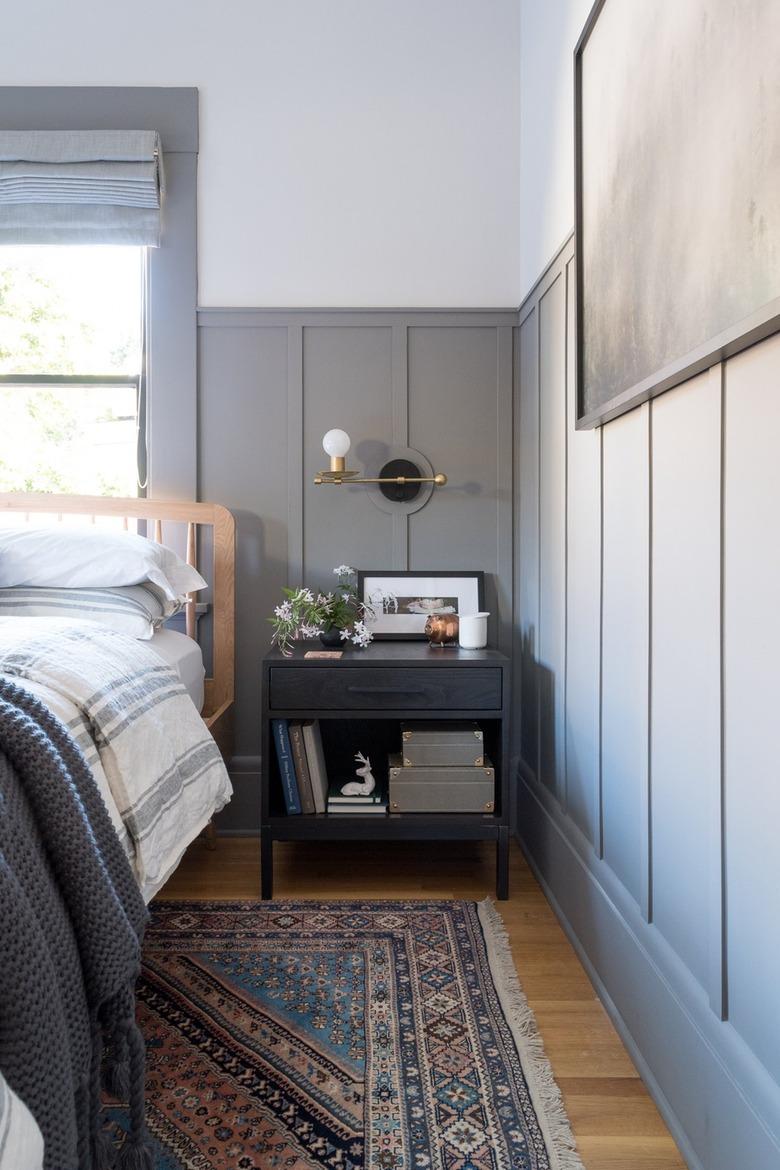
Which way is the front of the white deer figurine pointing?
to the viewer's right

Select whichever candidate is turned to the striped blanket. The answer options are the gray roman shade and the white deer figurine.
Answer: the gray roman shade

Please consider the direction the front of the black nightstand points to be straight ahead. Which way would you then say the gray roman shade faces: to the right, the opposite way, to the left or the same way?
the same way

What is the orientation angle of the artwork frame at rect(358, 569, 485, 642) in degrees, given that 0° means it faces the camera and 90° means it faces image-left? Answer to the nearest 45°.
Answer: approximately 0°

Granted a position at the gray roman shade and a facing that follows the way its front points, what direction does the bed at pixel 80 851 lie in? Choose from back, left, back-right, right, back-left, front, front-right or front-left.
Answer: front

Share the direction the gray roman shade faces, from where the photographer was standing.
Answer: facing the viewer

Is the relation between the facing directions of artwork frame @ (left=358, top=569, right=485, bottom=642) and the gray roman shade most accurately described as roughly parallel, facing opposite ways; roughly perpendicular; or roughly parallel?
roughly parallel

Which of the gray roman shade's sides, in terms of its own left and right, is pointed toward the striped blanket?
front

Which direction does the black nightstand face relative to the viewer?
toward the camera

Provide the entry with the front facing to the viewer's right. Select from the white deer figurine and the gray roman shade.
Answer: the white deer figurine
